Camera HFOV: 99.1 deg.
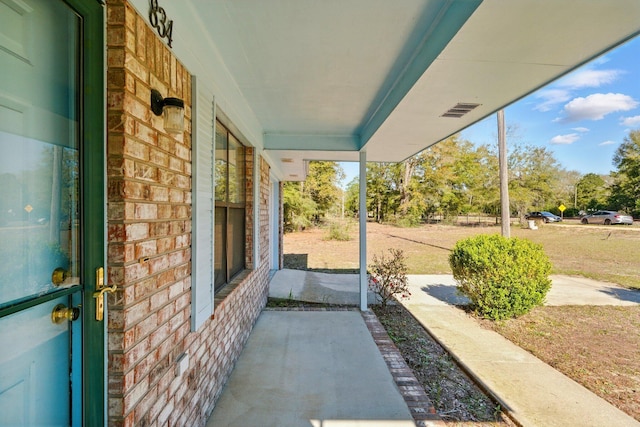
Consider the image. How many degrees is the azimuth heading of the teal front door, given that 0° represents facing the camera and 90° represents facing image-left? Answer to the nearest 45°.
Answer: approximately 315°

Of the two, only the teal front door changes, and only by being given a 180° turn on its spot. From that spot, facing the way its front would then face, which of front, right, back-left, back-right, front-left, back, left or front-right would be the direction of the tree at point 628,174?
back-right

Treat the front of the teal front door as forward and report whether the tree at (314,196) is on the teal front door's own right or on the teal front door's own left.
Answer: on the teal front door's own left

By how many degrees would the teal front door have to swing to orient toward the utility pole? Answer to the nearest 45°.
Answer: approximately 45° to its left

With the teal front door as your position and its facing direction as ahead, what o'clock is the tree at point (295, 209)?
The tree is roughly at 9 o'clock from the teal front door.

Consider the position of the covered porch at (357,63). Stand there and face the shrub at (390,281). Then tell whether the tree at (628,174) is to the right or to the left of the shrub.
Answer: right

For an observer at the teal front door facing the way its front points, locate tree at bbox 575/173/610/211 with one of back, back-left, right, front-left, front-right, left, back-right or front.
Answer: front-left

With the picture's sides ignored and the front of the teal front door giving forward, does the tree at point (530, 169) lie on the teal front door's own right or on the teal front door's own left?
on the teal front door's own left
